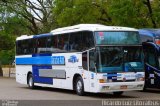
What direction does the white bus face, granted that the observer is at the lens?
facing the viewer and to the right of the viewer

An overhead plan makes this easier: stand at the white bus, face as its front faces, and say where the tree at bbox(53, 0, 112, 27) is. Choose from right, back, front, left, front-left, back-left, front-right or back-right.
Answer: back-left

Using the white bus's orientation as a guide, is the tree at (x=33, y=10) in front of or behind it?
behind
